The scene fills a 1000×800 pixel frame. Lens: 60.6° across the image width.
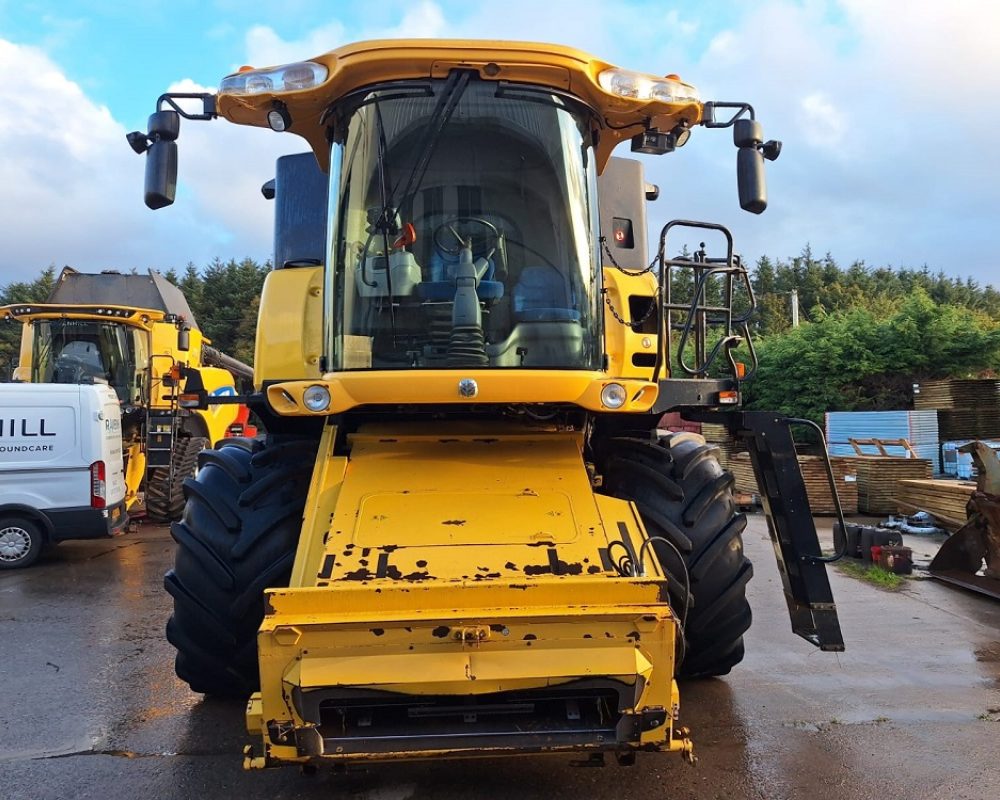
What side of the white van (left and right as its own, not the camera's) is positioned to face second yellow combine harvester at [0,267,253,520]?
right

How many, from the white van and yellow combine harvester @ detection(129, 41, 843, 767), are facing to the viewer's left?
1

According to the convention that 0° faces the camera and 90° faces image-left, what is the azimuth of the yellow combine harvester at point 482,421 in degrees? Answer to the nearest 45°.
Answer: approximately 0°

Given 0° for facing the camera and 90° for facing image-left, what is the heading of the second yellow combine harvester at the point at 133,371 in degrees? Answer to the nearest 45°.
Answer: approximately 45°

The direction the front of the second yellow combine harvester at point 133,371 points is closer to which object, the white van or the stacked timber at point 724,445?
the white van

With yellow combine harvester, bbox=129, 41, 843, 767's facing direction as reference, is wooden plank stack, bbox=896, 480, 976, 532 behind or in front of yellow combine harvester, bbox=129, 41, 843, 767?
behind

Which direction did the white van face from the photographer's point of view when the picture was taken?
facing to the left of the viewer

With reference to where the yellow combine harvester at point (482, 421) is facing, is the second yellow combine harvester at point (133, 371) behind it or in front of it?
behind
